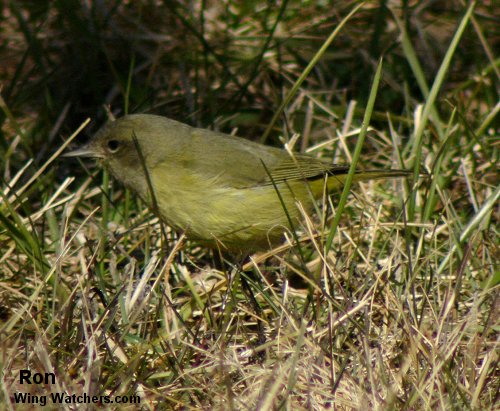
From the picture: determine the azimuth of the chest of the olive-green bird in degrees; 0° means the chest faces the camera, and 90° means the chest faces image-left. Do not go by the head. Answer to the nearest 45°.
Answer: approximately 90°
